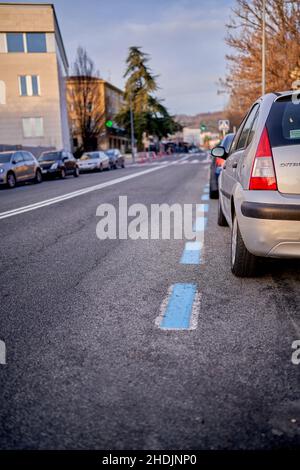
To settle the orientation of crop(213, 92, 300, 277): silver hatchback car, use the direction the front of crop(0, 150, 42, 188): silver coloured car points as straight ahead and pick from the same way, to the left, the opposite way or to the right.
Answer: the opposite way

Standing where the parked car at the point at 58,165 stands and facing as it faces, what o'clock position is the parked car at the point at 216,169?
the parked car at the point at 216,169 is roughly at 10 o'clock from the parked car at the point at 58,165.

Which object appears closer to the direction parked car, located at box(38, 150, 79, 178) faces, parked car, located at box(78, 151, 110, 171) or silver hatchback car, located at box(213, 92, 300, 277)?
the silver hatchback car

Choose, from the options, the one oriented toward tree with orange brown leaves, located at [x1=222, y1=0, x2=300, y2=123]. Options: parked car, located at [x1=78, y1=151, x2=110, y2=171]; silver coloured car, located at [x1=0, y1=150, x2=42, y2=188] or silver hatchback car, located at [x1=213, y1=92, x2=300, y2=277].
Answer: the silver hatchback car

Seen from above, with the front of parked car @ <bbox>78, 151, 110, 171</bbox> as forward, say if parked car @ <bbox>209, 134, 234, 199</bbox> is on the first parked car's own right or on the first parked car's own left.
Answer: on the first parked car's own left

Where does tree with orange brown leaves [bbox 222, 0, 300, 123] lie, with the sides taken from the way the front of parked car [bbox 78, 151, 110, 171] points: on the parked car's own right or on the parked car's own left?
on the parked car's own left

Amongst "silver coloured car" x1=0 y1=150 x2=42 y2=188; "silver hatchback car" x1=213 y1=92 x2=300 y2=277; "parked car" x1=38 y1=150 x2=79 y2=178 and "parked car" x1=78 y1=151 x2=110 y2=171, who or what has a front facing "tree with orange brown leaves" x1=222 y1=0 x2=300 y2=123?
the silver hatchback car

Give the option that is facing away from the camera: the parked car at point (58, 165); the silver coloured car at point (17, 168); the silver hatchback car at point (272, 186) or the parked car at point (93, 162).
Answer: the silver hatchback car

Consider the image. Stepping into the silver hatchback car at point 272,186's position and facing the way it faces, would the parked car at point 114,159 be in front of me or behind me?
in front

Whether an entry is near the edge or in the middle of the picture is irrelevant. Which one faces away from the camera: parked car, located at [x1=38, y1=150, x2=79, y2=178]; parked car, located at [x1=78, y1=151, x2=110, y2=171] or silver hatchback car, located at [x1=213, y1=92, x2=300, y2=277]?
the silver hatchback car

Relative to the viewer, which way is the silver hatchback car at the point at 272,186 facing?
away from the camera

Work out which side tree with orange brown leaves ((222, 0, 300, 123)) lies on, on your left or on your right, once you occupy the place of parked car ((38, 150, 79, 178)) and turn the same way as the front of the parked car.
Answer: on your left

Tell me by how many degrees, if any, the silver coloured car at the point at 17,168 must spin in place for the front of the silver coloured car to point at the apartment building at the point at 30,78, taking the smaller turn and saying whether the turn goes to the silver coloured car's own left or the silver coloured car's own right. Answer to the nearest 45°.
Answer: approximately 135° to the silver coloured car's own right

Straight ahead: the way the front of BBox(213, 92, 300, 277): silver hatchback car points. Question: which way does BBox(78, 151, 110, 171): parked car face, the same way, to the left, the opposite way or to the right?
the opposite way

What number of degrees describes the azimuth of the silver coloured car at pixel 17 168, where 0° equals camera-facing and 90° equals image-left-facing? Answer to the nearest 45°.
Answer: approximately 45°

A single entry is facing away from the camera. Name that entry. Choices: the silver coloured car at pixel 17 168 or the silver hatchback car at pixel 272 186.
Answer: the silver hatchback car

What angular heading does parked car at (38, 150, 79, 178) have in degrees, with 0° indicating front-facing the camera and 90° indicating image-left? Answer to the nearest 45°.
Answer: approximately 45°
